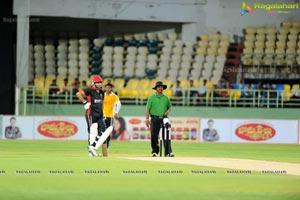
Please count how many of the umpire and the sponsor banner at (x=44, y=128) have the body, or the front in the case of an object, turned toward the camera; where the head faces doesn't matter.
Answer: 2

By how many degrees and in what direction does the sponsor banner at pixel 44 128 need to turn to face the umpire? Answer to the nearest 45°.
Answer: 0° — it already faces them

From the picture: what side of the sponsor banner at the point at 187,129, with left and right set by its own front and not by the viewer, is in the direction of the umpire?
front

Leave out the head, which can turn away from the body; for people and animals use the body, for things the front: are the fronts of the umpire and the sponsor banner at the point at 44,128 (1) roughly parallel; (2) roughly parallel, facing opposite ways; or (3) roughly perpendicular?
roughly parallel

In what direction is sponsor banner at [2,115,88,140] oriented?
toward the camera

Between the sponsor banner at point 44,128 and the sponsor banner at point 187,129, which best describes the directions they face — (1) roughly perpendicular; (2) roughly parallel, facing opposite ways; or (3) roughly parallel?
roughly parallel

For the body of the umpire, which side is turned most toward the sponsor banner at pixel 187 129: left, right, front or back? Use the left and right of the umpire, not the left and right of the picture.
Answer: back

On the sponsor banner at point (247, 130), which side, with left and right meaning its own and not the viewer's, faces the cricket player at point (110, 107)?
front

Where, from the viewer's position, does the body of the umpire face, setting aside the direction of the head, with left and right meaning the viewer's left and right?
facing the viewer

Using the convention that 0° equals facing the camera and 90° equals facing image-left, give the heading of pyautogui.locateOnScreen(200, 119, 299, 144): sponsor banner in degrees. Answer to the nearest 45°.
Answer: approximately 0°

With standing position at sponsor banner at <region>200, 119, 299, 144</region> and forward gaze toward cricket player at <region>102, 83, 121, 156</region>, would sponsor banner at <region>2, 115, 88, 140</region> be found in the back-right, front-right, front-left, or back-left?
front-right

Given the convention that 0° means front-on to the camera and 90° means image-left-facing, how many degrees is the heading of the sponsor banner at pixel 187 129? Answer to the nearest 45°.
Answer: approximately 0°
